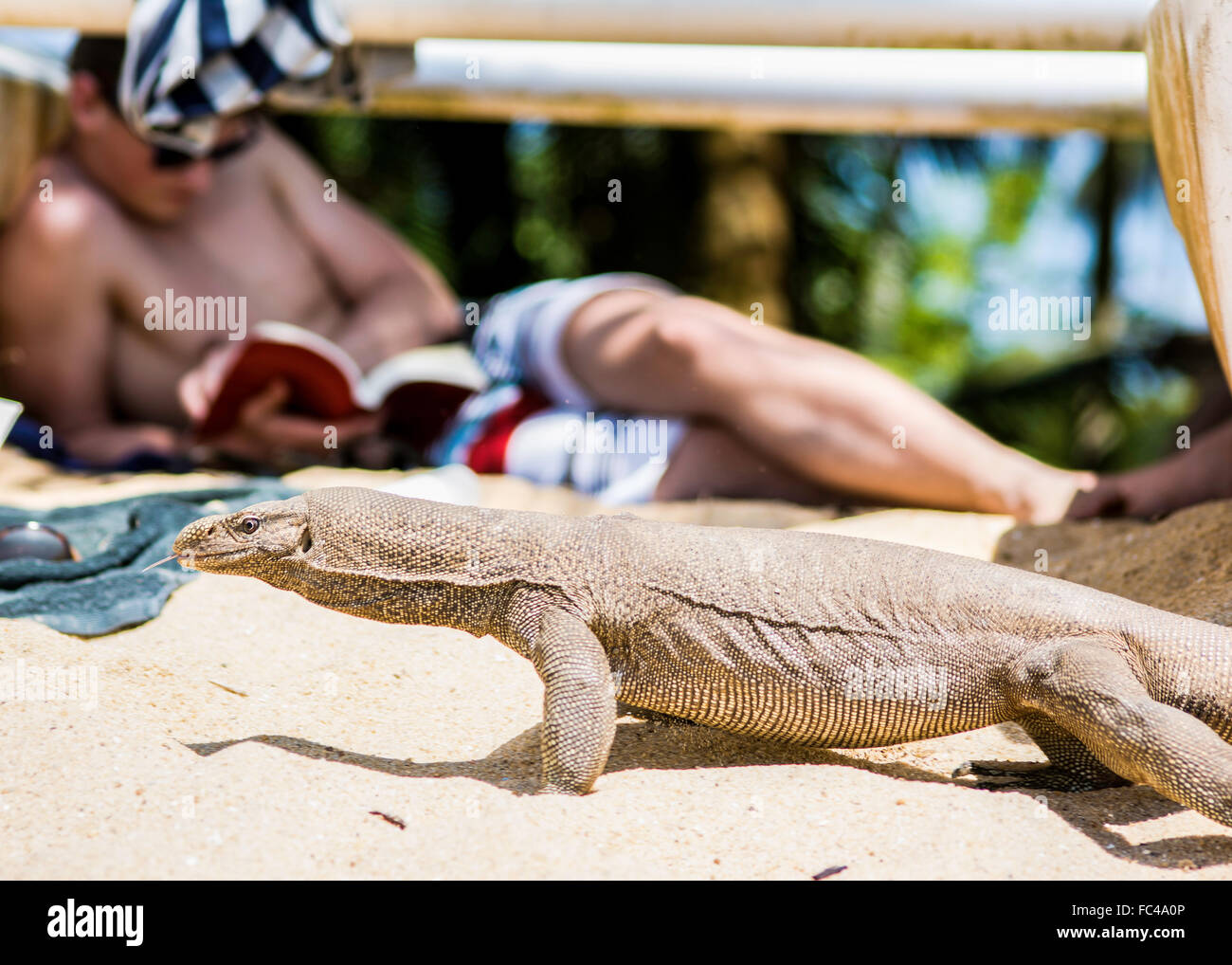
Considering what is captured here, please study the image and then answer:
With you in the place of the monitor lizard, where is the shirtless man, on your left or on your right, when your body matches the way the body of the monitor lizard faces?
on your right

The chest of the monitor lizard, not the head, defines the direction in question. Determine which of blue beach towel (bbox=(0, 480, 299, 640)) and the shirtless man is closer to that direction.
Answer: the blue beach towel

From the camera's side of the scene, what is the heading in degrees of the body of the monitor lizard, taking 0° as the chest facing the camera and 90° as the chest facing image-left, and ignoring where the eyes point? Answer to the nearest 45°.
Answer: approximately 90°

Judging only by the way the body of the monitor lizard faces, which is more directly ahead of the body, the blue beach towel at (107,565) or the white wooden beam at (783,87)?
the blue beach towel

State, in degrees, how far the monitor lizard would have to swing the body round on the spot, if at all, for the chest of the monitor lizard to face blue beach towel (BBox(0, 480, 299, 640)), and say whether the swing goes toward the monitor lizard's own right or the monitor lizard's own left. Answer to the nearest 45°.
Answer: approximately 45° to the monitor lizard's own right
